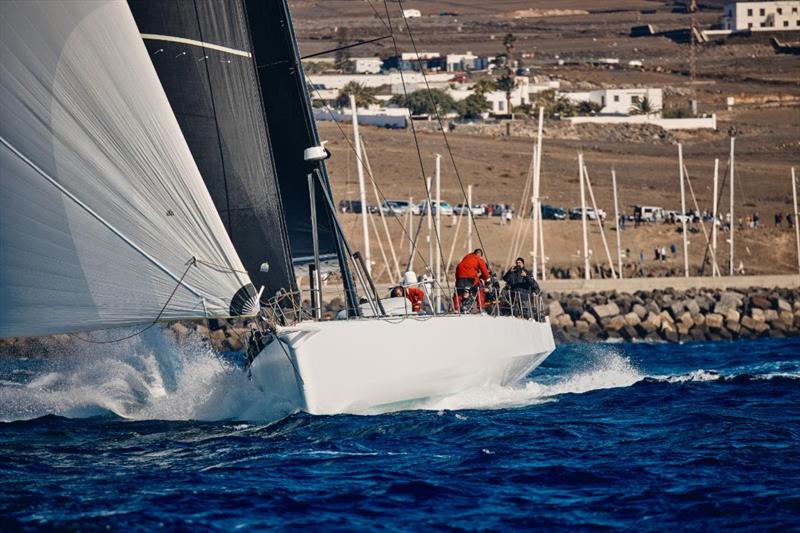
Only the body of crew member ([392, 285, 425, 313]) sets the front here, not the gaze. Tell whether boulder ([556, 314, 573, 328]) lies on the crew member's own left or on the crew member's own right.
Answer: on the crew member's own right

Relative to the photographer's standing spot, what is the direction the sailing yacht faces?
facing the viewer and to the left of the viewer

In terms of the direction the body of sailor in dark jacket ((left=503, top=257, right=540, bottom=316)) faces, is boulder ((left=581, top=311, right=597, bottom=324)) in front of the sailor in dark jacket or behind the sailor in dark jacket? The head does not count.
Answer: behind

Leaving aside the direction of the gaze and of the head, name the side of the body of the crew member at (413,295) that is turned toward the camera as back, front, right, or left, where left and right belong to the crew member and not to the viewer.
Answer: left

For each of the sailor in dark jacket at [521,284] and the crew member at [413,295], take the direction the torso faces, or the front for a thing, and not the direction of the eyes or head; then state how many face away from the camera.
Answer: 0

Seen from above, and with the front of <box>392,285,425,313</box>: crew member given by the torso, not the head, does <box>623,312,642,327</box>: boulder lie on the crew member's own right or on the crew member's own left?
on the crew member's own right

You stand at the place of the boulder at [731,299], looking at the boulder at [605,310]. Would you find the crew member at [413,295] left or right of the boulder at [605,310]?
left
